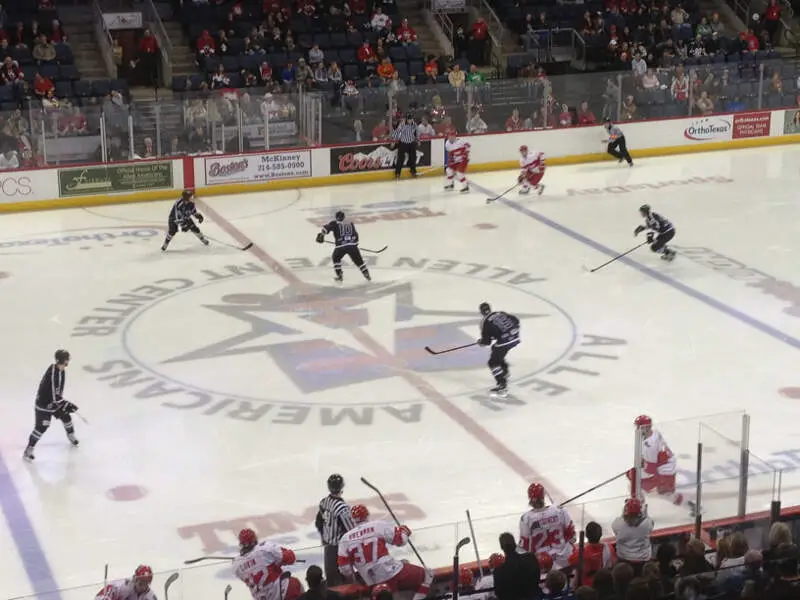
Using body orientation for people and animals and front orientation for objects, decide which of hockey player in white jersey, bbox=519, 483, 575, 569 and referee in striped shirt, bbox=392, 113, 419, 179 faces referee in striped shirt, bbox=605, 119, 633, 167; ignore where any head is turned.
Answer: the hockey player in white jersey

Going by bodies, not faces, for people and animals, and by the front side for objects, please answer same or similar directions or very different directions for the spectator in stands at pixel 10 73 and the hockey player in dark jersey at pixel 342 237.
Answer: very different directions

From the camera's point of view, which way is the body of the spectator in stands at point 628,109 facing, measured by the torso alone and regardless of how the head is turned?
toward the camera

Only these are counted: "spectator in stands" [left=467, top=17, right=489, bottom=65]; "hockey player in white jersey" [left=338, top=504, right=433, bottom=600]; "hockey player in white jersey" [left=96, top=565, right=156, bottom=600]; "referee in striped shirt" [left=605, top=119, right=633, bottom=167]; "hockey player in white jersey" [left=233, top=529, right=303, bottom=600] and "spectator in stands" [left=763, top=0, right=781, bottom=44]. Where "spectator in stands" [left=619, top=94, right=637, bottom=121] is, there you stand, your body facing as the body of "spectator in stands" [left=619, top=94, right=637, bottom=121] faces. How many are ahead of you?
4

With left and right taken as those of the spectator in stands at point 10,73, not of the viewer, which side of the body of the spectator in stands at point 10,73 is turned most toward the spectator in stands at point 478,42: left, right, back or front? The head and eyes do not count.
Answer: left

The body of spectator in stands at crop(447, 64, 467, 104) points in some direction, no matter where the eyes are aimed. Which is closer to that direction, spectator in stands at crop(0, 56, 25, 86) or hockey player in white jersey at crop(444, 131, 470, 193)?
the hockey player in white jersey

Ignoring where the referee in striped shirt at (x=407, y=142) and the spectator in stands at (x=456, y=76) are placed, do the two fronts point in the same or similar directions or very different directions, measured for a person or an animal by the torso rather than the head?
same or similar directions

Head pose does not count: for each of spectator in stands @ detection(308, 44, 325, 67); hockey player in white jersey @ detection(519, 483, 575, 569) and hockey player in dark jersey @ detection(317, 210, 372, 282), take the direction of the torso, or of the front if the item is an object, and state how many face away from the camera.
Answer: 2

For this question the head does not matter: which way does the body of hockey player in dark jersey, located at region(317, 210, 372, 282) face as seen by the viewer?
away from the camera

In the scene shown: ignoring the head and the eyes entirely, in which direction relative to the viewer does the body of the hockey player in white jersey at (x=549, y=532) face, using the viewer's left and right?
facing away from the viewer

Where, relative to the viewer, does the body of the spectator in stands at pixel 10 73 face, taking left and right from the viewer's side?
facing the viewer

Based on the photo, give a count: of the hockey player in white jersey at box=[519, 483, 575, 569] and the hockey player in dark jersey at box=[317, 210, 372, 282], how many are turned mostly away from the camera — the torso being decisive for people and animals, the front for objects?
2

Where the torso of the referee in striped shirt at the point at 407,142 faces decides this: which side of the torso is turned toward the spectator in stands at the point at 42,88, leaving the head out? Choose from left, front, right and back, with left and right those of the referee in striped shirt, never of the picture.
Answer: right

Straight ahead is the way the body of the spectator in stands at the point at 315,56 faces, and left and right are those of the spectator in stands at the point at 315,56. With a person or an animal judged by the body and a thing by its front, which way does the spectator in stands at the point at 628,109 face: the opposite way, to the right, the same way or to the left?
the same way

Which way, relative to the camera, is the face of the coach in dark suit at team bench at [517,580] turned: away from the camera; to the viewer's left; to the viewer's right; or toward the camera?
away from the camera

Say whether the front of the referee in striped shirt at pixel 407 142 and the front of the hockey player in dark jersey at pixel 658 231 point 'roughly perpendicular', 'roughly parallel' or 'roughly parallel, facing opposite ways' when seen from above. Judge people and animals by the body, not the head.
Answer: roughly perpendicular

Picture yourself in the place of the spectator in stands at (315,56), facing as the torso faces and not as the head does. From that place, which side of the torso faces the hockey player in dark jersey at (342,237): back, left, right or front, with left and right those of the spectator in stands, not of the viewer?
front

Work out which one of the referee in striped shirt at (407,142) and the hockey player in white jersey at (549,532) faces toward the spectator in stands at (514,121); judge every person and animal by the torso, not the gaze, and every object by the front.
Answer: the hockey player in white jersey

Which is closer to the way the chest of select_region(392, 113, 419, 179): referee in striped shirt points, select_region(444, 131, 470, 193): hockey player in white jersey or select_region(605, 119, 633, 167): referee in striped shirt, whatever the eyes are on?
the hockey player in white jersey

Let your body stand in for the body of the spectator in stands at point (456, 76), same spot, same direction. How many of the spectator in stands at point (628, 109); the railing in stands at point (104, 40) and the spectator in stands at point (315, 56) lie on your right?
2

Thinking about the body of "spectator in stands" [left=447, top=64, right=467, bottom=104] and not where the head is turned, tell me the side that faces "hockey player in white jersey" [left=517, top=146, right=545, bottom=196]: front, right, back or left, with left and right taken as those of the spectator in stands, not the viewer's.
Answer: front

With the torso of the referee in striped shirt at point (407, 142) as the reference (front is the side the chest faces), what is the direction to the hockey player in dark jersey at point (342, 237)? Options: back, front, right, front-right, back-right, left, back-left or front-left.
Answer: front

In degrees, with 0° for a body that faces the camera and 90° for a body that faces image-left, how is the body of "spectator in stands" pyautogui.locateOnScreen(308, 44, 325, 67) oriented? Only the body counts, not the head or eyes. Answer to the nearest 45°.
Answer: approximately 0°
